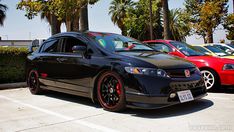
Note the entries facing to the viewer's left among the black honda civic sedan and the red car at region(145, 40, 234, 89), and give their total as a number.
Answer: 0

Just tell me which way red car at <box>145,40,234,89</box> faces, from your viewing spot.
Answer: facing the viewer and to the right of the viewer

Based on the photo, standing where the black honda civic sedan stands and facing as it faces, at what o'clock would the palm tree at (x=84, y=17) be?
The palm tree is roughly at 7 o'clock from the black honda civic sedan.

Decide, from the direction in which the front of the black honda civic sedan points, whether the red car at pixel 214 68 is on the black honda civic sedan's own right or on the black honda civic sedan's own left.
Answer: on the black honda civic sedan's own left

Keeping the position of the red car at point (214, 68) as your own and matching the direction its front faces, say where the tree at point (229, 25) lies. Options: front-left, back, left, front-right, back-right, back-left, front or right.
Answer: back-left

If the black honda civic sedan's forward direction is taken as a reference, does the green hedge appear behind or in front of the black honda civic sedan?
behind

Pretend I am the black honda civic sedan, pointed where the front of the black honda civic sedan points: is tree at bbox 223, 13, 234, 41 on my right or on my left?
on my left

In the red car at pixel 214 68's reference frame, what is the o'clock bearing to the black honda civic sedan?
The black honda civic sedan is roughly at 3 o'clock from the red car.

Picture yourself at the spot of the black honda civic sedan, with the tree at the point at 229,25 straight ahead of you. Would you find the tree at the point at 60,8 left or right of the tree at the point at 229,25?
left
